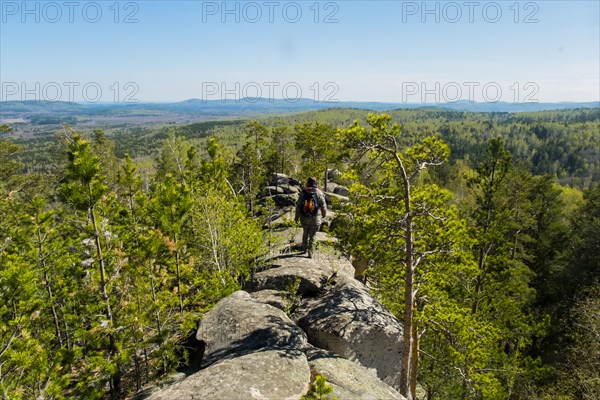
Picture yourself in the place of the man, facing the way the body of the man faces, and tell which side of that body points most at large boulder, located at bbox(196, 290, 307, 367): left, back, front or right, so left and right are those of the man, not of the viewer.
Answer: back

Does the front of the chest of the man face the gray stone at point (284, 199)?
yes

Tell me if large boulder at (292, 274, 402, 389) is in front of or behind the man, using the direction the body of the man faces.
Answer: behind

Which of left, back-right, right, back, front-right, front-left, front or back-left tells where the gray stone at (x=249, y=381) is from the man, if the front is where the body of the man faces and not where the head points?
back

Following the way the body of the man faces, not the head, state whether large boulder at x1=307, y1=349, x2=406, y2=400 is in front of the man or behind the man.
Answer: behind

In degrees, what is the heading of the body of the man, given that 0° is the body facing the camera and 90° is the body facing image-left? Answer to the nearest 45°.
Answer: approximately 180°
